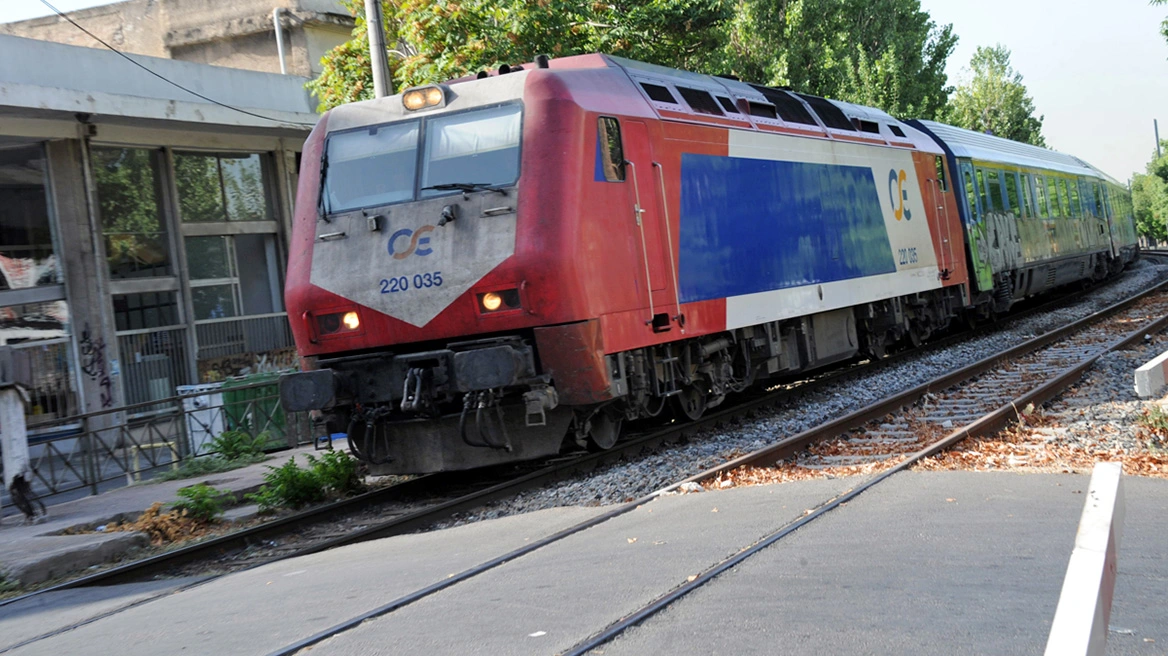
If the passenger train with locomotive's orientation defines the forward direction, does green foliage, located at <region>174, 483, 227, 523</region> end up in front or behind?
in front

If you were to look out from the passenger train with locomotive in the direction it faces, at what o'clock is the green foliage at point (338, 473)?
The green foliage is roughly at 12 o'clock from the passenger train with locomotive.

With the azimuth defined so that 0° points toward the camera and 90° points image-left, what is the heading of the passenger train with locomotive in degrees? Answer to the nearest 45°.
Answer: approximately 45°

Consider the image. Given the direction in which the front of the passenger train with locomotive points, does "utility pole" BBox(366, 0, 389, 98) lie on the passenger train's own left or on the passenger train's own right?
on the passenger train's own right

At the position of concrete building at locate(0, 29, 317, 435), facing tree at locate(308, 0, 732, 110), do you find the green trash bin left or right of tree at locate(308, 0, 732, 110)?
right

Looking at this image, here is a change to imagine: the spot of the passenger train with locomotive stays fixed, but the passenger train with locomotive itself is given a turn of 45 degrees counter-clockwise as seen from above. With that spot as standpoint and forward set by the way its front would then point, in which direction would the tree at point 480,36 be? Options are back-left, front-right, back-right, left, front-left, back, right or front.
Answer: back

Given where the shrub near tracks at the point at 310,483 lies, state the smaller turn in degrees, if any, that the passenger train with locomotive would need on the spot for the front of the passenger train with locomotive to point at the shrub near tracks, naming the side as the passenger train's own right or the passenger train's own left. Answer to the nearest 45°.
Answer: approximately 45° to the passenger train's own right

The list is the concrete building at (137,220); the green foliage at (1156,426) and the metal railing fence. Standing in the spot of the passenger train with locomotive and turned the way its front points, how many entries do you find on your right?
2

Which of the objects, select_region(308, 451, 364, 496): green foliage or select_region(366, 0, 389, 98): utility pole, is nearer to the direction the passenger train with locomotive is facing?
the green foliage

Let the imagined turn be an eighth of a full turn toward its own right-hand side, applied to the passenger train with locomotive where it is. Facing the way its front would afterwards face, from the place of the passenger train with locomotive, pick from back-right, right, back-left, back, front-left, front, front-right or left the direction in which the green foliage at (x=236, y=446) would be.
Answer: front-left

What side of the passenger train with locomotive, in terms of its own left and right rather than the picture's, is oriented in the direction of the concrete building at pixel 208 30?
right
